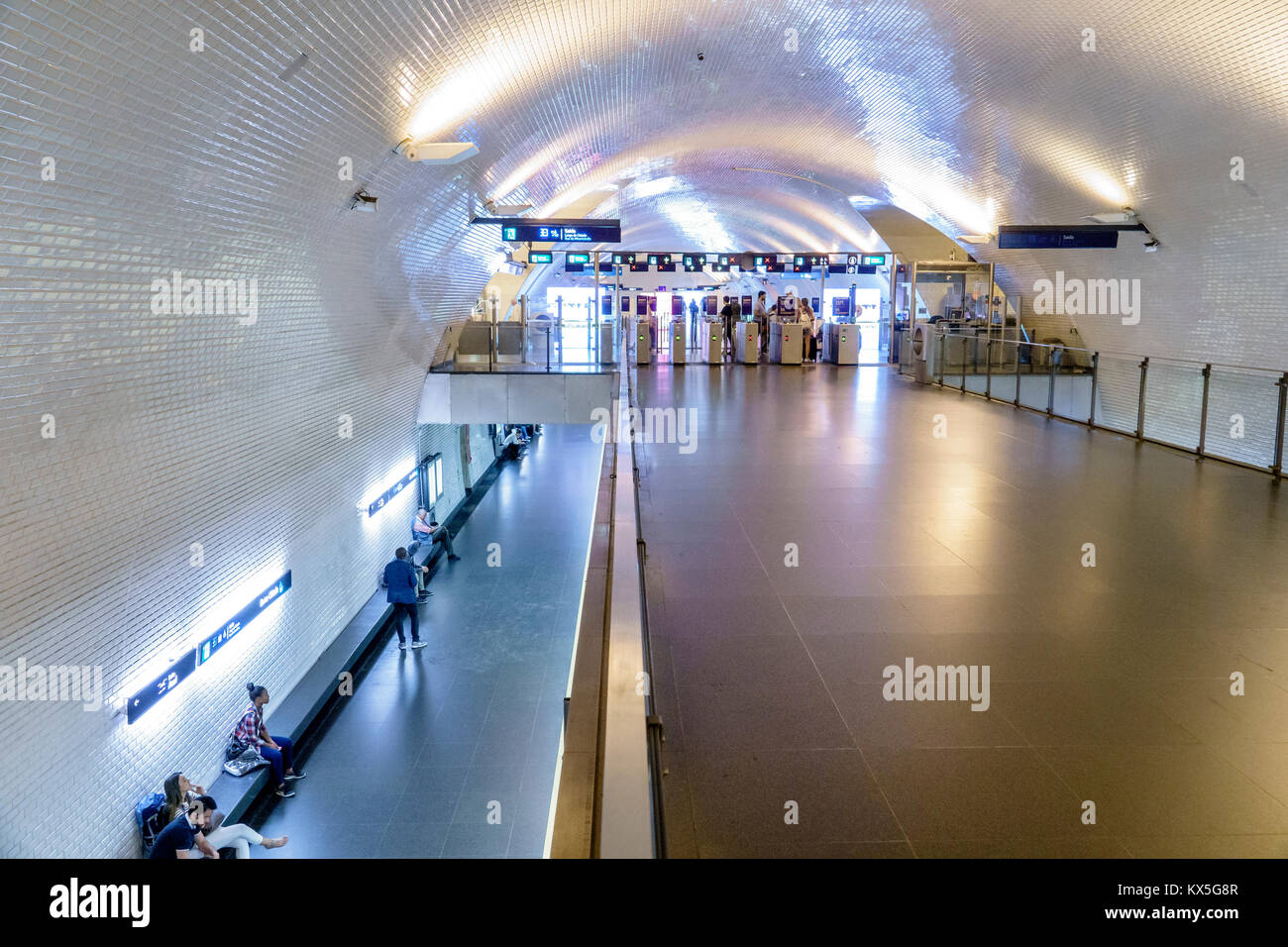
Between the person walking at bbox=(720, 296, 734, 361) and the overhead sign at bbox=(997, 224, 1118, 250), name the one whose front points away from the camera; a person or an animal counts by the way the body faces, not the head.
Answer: the person walking

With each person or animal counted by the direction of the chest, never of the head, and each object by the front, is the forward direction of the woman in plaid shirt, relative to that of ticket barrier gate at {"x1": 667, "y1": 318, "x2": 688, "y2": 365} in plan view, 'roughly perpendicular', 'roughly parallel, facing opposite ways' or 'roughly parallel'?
roughly perpendicular

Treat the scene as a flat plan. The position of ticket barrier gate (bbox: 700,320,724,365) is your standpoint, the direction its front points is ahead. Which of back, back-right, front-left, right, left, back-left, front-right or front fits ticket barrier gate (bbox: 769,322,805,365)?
left

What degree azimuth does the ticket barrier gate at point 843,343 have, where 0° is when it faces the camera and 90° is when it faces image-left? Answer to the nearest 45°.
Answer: approximately 0°

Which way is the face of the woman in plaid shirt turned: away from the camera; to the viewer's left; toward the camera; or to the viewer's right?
to the viewer's right

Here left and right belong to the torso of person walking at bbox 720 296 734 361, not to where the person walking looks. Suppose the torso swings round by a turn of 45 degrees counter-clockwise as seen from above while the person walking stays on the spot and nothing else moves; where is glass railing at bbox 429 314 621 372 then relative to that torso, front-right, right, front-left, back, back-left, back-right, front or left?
left

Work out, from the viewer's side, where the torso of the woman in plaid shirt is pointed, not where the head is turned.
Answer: to the viewer's right
